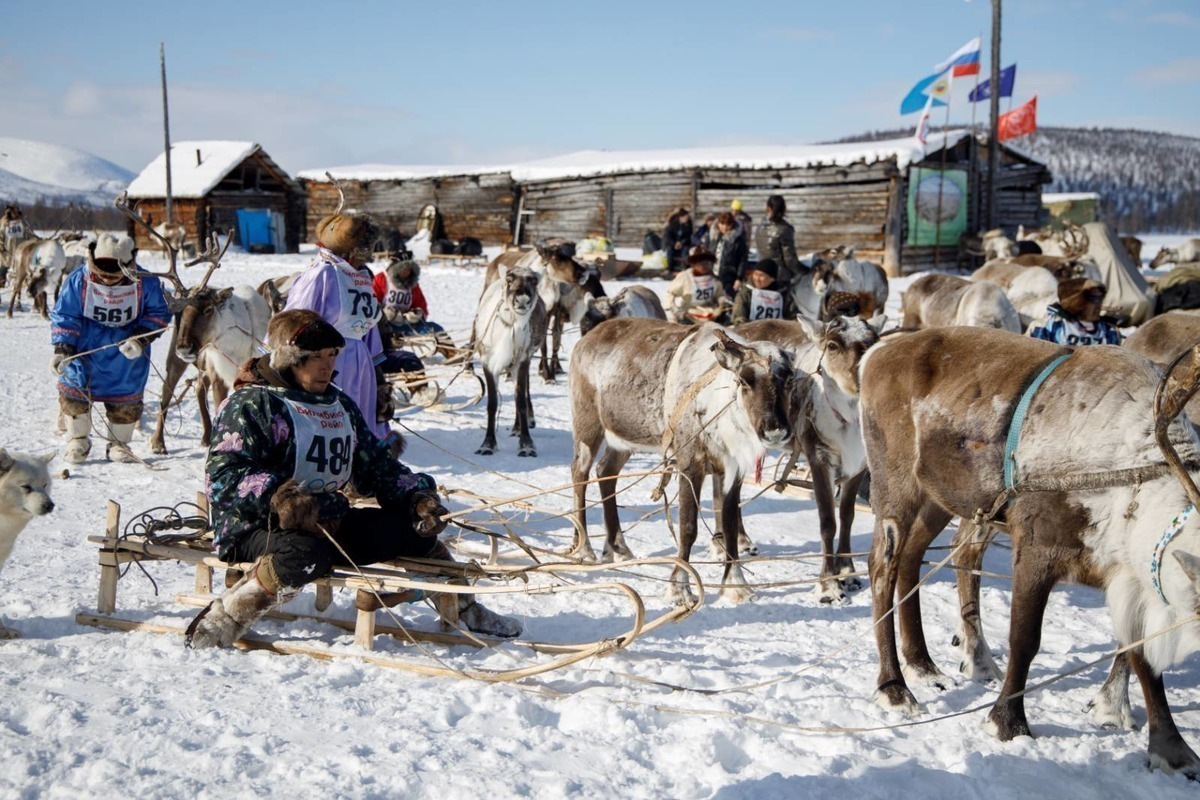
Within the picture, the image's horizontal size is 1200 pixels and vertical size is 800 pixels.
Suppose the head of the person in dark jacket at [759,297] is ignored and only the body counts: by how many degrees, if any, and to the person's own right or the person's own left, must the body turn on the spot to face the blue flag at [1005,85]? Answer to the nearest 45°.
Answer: approximately 180°

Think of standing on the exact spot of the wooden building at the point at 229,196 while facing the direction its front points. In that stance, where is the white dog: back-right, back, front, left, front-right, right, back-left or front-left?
front-right

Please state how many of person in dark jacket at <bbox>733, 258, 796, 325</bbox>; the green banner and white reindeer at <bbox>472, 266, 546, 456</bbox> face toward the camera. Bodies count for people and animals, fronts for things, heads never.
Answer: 3

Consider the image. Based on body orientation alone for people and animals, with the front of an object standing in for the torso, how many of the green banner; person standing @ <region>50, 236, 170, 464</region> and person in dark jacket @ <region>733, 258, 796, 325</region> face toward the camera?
3

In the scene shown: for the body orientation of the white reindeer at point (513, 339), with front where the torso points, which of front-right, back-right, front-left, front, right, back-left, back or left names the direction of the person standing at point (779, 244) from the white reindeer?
back-left

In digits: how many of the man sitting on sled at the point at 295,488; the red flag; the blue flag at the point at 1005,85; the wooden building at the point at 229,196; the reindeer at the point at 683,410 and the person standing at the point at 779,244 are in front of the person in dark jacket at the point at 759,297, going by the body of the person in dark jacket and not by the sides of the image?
2

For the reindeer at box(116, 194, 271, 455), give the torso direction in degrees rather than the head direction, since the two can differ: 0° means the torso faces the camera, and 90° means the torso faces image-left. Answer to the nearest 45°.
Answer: approximately 45°

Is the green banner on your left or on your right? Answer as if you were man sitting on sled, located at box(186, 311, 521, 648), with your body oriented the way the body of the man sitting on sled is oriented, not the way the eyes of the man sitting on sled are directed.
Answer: on your left

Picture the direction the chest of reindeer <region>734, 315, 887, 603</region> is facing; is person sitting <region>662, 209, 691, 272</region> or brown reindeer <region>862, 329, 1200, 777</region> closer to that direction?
the brown reindeer

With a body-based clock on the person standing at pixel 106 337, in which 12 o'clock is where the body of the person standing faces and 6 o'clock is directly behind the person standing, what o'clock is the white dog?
The white dog is roughly at 12 o'clock from the person standing.

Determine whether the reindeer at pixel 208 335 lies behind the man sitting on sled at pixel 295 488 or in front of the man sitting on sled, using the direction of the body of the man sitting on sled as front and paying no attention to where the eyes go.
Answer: behind

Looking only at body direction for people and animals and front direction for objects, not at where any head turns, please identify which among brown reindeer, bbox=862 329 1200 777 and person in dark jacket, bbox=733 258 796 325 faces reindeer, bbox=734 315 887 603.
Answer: the person in dark jacket

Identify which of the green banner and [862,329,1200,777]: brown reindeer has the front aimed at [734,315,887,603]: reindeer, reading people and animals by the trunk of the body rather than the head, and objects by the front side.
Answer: the green banner

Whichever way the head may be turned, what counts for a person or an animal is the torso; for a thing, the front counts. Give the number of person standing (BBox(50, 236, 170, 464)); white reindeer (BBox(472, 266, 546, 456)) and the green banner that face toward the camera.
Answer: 3
